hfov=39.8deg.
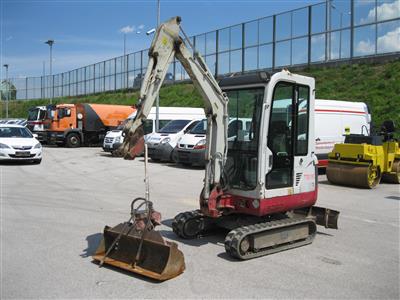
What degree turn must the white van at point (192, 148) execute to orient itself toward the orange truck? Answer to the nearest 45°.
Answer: approximately 90° to its right

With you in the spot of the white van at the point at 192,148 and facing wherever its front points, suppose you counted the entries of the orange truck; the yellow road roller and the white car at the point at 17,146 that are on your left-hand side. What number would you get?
1

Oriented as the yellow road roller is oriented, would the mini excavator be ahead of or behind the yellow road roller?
ahead

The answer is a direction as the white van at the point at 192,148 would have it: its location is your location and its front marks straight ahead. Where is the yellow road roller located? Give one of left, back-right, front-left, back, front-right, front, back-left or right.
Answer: left

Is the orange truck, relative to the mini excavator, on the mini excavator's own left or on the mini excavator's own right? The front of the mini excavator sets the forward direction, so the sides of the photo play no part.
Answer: on the mini excavator's own right

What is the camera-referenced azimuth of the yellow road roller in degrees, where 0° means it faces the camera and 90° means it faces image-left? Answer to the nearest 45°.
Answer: approximately 45°

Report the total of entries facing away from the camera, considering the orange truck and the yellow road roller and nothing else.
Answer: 0

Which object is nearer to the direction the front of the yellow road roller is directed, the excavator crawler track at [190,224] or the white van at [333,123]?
the excavator crawler track
